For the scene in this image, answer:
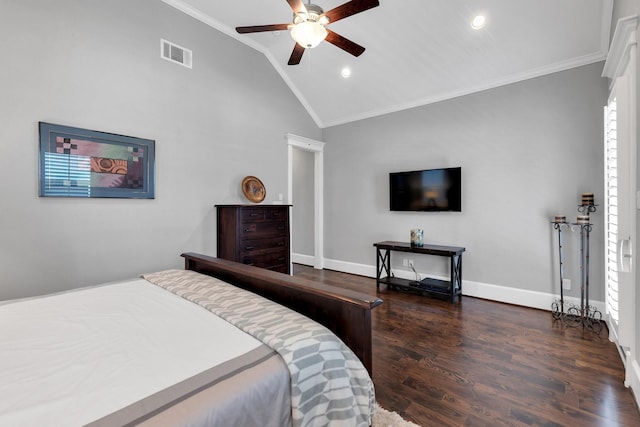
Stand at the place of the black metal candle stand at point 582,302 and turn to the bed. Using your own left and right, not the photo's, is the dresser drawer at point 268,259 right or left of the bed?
right

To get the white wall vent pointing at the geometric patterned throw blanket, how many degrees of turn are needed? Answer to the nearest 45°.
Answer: approximately 45° to its right

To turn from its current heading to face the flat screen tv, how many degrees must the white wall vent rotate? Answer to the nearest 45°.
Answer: approximately 45° to its left

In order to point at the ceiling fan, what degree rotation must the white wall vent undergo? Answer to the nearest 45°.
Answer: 0° — it already faces it

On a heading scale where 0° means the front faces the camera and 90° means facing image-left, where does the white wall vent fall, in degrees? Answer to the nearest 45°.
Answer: approximately 315°

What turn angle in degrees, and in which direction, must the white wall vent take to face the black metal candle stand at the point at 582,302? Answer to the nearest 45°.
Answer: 0° — it already faces it
